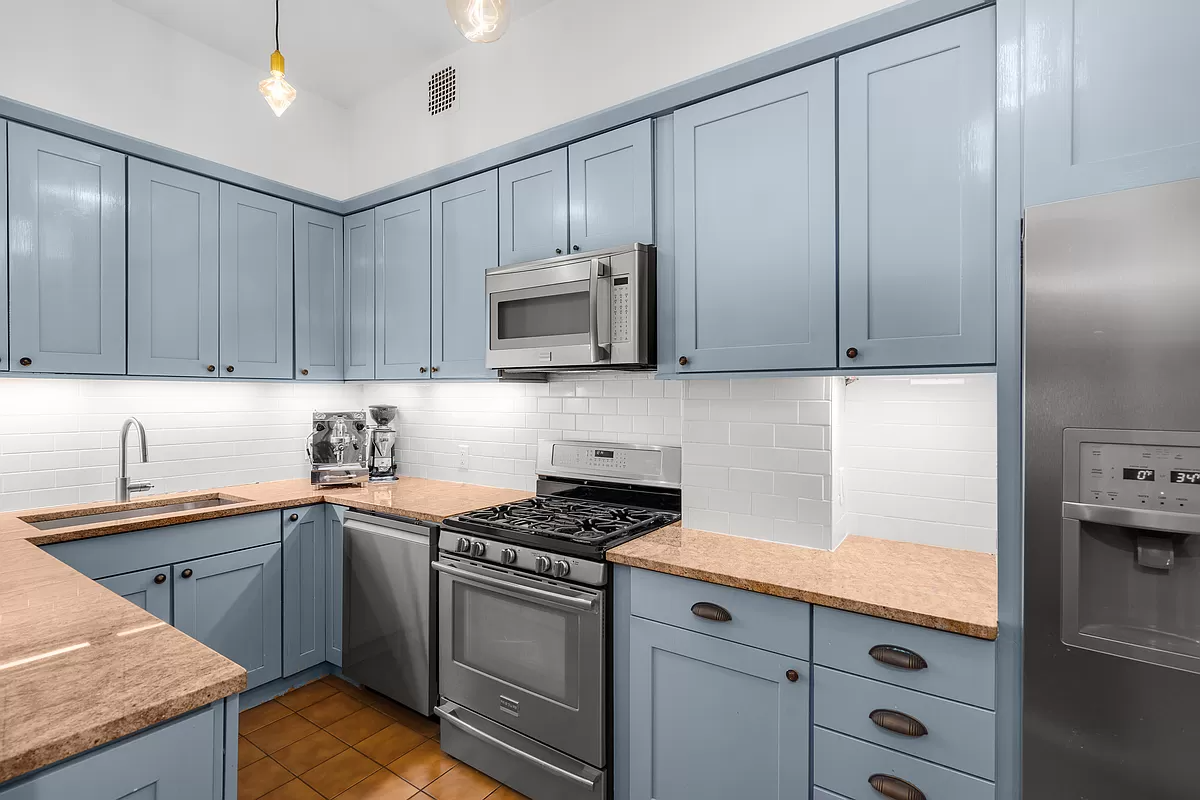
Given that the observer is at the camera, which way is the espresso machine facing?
facing the viewer

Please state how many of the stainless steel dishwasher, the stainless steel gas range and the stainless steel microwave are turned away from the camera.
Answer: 0

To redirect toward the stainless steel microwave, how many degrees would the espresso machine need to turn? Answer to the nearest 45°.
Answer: approximately 45° to its left

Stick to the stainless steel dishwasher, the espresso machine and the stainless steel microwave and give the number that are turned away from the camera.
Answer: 0

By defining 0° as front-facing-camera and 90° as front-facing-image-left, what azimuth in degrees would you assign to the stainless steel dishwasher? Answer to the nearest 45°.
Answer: approximately 45°

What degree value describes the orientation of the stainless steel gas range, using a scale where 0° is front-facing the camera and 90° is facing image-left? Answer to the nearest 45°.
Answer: approximately 45°

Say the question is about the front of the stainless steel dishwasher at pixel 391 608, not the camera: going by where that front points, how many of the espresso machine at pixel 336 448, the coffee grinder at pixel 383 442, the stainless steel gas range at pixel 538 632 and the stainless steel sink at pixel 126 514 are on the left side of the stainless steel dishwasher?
1

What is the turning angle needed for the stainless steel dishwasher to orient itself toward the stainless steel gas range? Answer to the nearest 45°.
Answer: approximately 90° to its left

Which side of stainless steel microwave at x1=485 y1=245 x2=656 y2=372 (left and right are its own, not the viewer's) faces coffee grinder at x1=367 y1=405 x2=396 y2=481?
right

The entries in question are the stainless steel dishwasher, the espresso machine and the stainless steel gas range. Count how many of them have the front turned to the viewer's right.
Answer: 0

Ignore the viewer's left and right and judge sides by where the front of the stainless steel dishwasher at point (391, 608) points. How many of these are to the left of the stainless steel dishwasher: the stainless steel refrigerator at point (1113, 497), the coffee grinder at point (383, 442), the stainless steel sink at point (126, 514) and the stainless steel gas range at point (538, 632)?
2

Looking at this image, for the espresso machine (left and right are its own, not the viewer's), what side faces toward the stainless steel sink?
right
